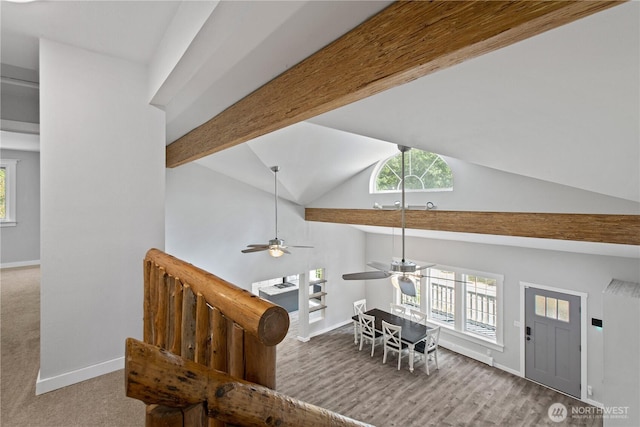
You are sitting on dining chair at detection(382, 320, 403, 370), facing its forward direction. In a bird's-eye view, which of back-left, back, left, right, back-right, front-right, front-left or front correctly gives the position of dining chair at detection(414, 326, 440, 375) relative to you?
front-right

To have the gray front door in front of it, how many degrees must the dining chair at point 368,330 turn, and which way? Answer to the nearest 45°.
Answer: approximately 45° to its right

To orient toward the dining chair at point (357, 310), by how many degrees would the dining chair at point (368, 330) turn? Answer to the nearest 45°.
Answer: approximately 45° to its left

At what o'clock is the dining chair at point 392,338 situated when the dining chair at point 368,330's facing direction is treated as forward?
the dining chair at point 392,338 is roughly at 3 o'clock from the dining chair at point 368,330.

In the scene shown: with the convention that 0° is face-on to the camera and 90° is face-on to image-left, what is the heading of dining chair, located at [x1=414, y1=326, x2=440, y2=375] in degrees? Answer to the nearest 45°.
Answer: approximately 135°

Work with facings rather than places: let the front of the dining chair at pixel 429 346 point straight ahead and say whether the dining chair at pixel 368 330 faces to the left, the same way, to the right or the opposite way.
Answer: to the right

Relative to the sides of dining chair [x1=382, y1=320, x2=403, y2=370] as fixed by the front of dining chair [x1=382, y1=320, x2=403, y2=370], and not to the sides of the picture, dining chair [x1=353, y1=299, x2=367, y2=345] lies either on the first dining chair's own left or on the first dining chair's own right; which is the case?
on the first dining chair's own left

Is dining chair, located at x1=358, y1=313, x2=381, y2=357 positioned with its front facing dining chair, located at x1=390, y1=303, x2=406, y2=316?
yes

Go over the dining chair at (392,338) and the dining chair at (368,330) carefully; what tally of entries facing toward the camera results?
0

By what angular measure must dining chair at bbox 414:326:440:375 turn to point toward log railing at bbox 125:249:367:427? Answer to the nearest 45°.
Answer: approximately 135° to its left

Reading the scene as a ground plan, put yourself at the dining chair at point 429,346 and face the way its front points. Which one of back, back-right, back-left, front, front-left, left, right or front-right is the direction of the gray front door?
back-right

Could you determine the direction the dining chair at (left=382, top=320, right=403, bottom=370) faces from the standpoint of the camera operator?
facing away from the viewer and to the right of the viewer

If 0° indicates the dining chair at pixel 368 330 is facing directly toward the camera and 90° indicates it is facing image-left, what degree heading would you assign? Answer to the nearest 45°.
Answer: approximately 225°

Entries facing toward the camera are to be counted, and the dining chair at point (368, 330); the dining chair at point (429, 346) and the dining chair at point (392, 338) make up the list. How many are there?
0

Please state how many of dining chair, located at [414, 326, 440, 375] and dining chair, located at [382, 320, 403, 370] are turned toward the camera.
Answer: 0
